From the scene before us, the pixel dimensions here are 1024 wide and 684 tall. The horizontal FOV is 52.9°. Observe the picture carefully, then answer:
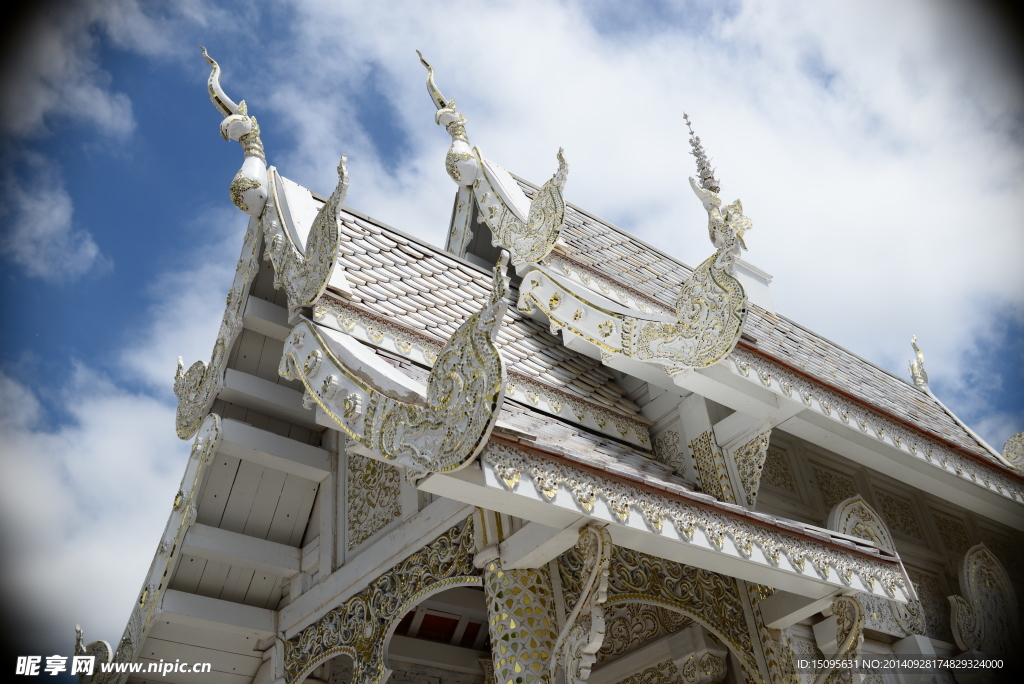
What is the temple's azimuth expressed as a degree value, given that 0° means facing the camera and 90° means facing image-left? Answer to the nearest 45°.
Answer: approximately 45°
